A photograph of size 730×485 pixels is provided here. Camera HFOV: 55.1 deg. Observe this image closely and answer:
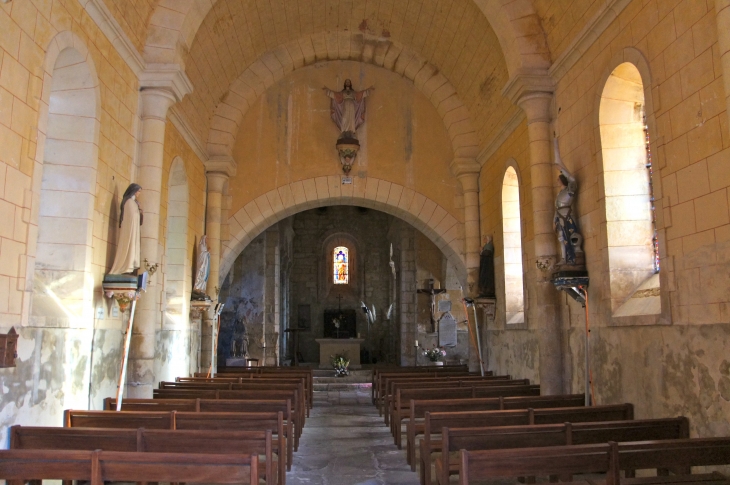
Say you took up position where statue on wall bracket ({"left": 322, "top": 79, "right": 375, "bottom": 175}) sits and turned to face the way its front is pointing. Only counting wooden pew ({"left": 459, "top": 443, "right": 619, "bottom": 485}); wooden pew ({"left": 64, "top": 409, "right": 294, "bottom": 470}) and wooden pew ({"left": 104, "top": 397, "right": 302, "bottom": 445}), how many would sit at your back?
0

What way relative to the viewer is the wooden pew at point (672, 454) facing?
away from the camera

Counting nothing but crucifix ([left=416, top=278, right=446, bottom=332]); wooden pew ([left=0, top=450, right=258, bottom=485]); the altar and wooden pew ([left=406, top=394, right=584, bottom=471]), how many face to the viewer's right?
0

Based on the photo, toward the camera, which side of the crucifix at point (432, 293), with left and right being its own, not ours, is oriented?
front

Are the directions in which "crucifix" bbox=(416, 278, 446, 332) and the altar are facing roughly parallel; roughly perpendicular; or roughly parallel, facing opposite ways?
roughly parallel

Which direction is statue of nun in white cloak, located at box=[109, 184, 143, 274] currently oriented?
to the viewer's right

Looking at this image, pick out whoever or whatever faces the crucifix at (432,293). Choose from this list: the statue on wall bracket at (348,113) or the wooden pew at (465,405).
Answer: the wooden pew

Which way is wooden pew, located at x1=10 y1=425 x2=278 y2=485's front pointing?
away from the camera

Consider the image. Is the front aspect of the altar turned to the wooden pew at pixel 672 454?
yes

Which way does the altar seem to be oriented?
toward the camera

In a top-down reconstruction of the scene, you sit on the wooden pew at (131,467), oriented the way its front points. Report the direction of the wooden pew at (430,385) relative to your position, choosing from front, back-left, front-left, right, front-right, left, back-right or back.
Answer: front-right

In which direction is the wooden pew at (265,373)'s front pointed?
away from the camera

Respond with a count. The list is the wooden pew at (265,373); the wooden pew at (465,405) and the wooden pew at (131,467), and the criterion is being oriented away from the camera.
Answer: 3

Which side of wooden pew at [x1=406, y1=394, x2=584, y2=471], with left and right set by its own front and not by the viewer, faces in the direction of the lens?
back

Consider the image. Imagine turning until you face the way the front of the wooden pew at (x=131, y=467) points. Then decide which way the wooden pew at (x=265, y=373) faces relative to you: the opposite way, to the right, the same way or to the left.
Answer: the same way

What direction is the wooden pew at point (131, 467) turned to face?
away from the camera

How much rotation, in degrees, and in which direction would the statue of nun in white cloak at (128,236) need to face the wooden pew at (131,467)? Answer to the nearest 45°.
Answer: approximately 90° to its right

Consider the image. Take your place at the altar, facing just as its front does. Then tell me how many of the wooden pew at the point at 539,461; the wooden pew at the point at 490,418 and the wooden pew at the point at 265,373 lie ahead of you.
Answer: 3

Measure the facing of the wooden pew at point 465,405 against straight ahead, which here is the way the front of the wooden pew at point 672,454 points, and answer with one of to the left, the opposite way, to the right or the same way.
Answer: the same way

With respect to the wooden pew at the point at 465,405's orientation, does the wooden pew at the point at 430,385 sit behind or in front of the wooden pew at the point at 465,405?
in front

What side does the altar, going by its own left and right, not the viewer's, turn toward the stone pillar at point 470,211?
front
